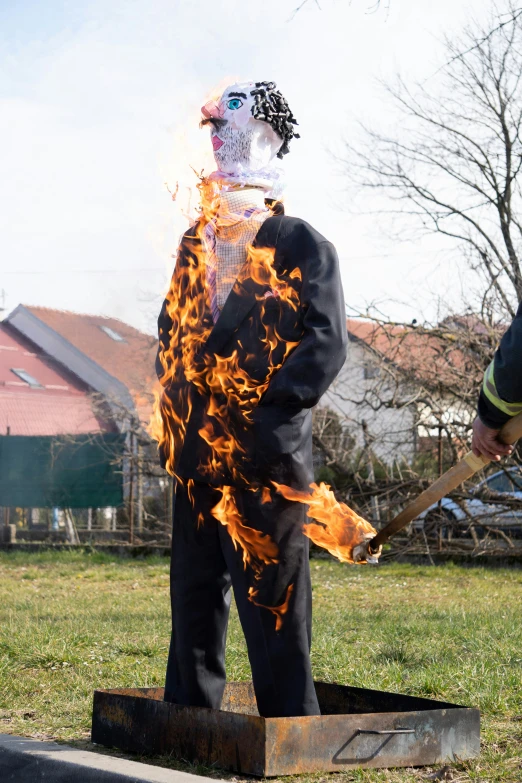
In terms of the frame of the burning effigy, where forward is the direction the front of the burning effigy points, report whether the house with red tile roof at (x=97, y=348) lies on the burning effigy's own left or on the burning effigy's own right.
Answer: on the burning effigy's own right

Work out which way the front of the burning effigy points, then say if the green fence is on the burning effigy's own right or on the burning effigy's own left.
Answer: on the burning effigy's own right

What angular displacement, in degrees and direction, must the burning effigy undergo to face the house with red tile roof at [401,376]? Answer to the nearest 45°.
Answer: approximately 135° to its right

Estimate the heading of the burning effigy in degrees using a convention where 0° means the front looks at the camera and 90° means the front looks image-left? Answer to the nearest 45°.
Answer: approximately 45°

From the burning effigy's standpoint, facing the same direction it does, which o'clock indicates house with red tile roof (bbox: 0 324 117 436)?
The house with red tile roof is roughly at 4 o'clock from the burning effigy.
